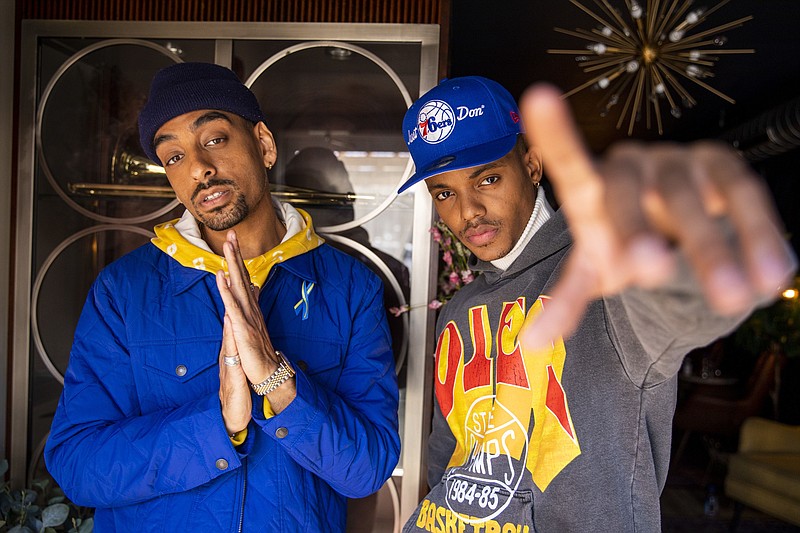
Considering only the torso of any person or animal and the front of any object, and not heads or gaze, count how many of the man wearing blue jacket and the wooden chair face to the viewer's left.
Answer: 1

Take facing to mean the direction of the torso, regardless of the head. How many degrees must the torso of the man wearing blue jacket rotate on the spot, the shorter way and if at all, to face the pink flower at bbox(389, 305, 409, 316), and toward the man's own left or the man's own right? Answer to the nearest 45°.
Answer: approximately 135° to the man's own left

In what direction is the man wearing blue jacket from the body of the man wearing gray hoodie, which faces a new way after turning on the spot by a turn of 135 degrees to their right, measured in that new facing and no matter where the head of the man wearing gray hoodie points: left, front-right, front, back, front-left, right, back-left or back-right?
left

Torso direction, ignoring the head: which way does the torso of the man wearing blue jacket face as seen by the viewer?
toward the camera

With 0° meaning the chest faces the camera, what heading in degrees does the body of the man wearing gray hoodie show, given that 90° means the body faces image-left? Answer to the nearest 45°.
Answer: approximately 45°

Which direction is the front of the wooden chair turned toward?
to the viewer's left

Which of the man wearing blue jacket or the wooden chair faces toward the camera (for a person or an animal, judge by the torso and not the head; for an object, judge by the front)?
the man wearing blue jacket

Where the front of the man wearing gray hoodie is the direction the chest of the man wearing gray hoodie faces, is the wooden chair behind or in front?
behind
